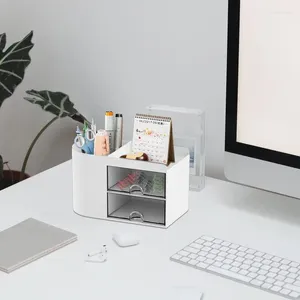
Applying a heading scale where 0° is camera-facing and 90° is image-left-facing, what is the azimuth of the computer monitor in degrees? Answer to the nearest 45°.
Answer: approximately 45°

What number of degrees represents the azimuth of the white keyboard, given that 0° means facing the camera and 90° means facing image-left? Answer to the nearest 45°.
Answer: approximately 45°
